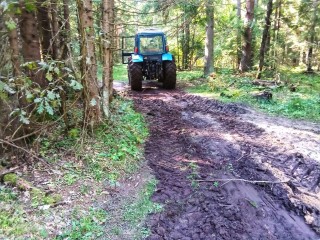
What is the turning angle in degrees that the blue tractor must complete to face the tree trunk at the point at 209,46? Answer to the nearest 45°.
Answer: approximately 45° to its right

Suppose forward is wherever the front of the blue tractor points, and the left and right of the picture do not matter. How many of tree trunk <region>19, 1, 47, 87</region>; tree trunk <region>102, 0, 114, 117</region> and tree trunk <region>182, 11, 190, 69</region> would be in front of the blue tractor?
1

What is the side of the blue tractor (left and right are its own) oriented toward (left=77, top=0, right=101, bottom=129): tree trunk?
back

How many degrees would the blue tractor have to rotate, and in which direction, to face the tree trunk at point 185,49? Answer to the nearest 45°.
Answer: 0° — it already faces it

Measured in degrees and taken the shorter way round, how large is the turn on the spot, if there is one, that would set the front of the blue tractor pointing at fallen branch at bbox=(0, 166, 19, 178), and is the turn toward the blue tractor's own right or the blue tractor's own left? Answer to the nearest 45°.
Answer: approximately 180°

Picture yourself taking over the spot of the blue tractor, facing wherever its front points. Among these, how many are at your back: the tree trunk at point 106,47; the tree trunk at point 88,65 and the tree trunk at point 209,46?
2

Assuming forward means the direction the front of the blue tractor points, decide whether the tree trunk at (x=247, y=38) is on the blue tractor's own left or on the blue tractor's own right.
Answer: on the blue tractor's own right

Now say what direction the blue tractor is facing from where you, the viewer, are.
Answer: facing away from the viewer

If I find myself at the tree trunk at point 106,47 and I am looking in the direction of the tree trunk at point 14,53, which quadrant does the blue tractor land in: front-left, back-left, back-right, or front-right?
back-right

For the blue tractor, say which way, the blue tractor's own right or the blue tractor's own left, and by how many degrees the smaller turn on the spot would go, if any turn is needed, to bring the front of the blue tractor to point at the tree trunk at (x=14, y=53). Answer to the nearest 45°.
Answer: approximately 180°
